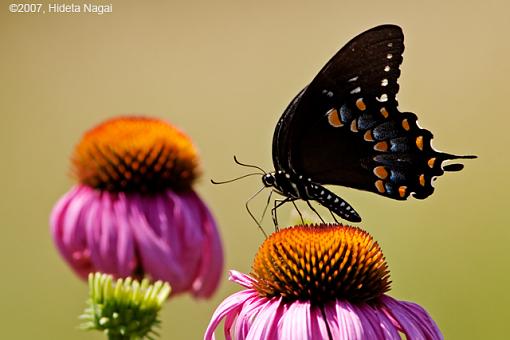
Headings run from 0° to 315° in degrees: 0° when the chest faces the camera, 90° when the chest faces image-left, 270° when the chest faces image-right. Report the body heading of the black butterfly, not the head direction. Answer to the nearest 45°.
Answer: approximately 90°
